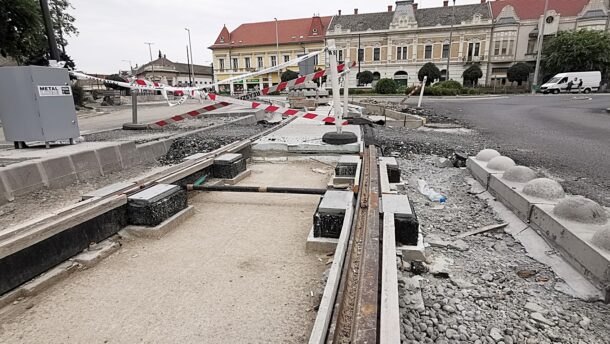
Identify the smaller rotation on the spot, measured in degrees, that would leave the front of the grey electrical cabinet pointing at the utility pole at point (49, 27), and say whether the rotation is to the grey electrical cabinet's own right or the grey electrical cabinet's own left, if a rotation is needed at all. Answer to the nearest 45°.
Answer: approximately 135° to the grey electrical cabinet's own left

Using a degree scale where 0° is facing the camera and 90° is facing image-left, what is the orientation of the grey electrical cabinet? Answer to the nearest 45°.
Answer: approximately 315°

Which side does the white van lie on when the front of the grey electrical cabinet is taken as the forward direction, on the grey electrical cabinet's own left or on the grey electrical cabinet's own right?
on the grey electrical cabinet's own left
